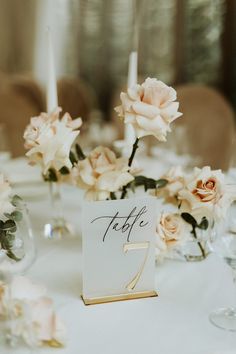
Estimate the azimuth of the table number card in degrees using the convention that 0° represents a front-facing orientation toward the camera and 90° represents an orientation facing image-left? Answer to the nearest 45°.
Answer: approximately 315°

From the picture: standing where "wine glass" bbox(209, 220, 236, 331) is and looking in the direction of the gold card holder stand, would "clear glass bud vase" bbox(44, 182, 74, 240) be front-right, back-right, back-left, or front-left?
front-right
